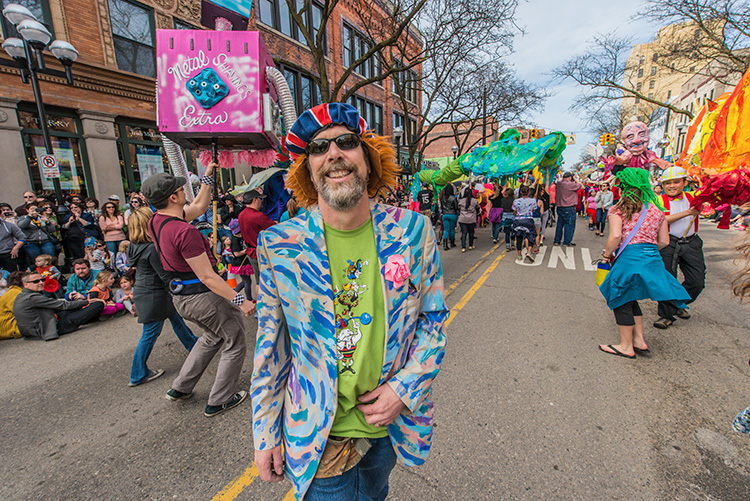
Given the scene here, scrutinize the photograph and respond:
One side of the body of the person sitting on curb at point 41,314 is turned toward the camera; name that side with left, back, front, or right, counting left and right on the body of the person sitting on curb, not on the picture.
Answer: right

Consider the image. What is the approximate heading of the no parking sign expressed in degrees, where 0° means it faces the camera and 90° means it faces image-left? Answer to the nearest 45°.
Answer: approximately 0°

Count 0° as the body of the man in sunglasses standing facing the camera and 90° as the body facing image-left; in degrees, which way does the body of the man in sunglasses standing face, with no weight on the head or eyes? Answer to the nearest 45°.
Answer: approximately 0°

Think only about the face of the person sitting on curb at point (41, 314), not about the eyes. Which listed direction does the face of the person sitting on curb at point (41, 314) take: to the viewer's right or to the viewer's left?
to the viewer's right

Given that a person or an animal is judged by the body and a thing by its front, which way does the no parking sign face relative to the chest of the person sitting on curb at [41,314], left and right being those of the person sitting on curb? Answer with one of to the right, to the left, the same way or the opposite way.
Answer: to the right
